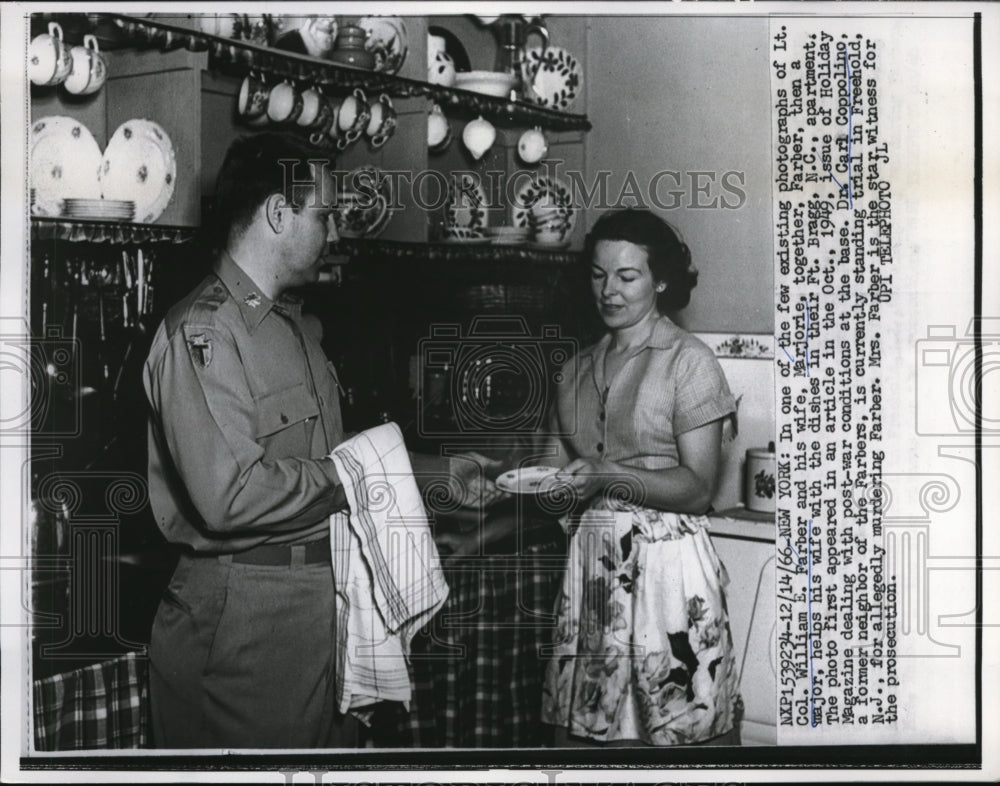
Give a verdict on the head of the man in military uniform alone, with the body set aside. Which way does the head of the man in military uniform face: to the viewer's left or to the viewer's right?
to the viewer's right

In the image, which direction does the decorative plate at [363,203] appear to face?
toward the camera

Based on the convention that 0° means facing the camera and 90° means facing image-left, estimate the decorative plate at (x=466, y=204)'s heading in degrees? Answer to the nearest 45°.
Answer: approximately 0°

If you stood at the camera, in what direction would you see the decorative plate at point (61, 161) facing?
facing the viewer

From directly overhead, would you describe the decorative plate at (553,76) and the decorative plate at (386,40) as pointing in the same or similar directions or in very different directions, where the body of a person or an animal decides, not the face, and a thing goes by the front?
same or similar directions

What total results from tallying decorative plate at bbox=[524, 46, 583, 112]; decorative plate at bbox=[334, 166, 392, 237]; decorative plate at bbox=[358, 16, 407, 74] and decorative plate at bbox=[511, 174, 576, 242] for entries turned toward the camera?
4

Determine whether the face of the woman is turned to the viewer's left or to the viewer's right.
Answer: to the viewer's left

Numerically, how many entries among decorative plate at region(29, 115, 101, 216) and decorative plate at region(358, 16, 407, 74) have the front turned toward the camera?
2

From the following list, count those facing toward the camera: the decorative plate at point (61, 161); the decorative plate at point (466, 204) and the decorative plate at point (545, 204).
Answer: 3

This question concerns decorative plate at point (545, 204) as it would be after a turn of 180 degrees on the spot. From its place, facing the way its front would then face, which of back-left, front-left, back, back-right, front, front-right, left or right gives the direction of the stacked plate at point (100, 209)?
left

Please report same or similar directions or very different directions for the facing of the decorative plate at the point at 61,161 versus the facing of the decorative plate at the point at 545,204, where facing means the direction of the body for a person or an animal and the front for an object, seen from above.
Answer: same or similar directions

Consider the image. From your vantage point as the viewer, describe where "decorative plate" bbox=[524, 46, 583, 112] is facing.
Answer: facing the viewer
